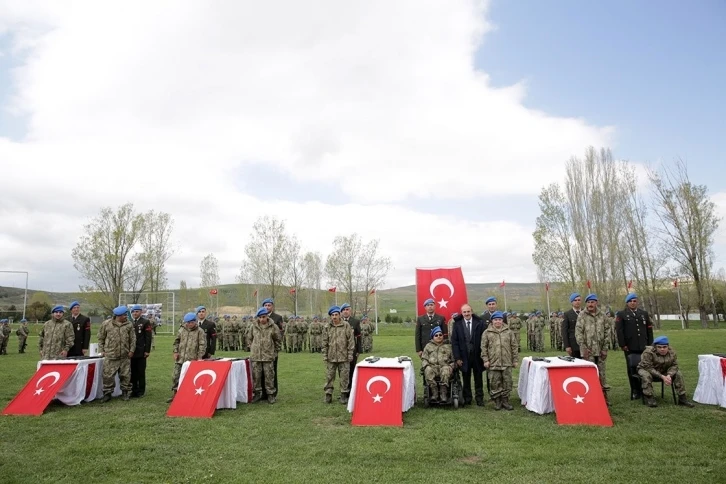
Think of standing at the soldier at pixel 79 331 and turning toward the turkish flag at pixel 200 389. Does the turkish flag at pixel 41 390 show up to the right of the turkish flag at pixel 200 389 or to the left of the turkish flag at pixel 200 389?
right

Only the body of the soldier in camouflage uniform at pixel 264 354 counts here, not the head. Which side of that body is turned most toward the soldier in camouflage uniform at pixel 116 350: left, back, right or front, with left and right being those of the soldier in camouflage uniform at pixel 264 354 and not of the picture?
right

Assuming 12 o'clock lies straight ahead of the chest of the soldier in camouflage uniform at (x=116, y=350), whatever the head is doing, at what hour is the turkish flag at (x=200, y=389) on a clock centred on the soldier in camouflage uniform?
The turkish flag is roughly at 11 o'clock from the soldier in camouflage uniform.

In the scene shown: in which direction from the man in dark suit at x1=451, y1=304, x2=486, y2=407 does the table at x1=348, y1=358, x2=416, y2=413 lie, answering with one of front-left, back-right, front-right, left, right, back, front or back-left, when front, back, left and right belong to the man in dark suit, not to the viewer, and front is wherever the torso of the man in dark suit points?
front-right

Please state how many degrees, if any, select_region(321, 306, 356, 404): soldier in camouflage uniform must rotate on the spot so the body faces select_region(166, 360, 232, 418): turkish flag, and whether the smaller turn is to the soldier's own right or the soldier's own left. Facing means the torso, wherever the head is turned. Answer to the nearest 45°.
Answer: approximately 90° to the soldier's own right

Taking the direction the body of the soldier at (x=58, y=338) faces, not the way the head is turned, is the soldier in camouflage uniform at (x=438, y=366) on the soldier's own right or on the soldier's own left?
on the soldier's own left

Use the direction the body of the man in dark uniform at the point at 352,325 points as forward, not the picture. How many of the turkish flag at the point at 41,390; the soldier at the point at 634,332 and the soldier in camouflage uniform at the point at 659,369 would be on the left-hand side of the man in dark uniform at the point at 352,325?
2

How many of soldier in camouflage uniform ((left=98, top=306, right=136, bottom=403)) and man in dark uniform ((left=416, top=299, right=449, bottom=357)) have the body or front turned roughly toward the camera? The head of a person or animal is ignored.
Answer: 2

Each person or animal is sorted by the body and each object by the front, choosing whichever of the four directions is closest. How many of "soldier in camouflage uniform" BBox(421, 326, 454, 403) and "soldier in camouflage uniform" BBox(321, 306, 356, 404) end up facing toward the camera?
2
